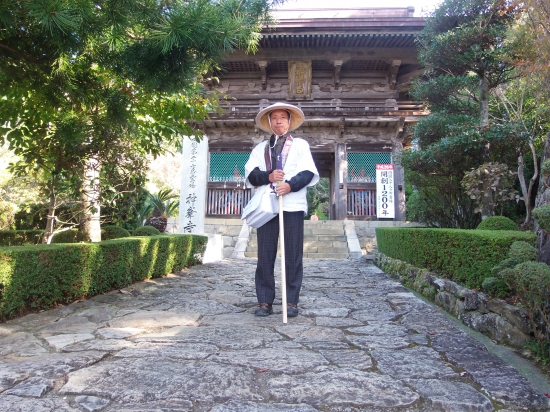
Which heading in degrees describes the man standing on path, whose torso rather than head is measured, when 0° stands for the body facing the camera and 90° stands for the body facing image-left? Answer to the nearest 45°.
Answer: approximately 0°

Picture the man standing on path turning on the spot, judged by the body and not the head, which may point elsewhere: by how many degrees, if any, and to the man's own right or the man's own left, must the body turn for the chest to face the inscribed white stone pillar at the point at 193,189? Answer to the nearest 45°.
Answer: approximately 180°

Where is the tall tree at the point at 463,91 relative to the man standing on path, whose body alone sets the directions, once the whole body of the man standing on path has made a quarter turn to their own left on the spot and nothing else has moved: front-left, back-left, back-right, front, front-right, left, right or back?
front-left

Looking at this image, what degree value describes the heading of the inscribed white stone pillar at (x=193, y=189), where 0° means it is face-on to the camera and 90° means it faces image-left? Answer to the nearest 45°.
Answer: approximately 0°

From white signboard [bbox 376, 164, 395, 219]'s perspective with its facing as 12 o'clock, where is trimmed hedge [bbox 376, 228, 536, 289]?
The trimmed hedge is roughly at 12 o'clock from the white signboard.

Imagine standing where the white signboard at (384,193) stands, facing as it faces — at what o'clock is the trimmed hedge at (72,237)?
The trimmed hedge is roughly at 1 o'clock from the white signboard.
